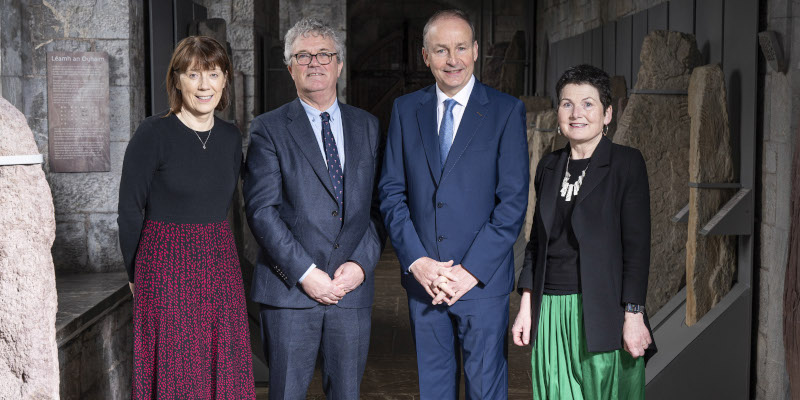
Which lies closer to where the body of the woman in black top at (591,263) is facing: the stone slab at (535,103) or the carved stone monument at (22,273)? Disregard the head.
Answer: the carved stone monument

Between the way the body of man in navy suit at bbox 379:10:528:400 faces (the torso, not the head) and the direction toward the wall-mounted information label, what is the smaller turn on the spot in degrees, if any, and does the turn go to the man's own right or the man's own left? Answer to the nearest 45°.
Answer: approximately 135° to the man's own right

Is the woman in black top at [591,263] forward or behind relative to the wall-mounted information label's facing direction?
forward

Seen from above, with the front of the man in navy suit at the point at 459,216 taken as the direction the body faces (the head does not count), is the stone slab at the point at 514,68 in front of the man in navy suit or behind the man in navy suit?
behind

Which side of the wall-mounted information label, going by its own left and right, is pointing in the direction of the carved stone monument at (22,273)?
front

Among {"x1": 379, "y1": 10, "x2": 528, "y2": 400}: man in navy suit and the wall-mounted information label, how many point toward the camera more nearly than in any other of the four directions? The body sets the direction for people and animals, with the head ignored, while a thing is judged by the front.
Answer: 2

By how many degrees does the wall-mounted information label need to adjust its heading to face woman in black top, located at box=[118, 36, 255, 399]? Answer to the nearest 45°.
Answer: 0° — it already faces them

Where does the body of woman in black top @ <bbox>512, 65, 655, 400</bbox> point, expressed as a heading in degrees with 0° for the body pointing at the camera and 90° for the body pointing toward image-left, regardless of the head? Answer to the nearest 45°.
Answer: approximately 45°

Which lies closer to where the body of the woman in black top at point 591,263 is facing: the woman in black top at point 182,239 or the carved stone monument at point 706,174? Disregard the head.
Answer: the woman in black top

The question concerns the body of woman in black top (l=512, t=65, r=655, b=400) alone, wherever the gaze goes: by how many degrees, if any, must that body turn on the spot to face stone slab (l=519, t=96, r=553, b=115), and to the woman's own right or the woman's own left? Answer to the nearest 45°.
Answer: approximately 135° to the woman's own right
